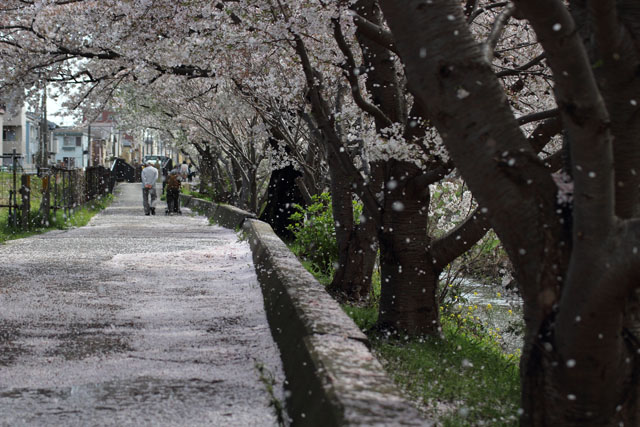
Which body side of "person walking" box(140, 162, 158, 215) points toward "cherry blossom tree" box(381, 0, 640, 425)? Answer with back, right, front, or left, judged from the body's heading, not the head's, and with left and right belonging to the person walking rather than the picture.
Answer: back

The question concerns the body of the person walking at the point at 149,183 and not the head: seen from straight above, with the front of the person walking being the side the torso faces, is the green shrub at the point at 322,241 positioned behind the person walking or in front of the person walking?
behind

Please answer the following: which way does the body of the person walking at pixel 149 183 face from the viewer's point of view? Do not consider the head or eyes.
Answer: away from the camera

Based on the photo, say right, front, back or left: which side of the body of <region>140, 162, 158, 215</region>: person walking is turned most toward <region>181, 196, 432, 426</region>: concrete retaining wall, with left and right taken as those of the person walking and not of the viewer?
back

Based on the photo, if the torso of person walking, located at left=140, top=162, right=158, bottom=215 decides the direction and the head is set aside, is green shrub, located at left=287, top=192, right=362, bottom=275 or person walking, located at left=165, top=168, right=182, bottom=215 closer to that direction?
the person walking

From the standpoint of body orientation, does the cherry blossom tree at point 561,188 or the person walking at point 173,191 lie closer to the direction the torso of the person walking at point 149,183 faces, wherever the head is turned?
the person walking

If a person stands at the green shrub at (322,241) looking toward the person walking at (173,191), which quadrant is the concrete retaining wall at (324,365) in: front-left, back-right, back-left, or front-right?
back-left

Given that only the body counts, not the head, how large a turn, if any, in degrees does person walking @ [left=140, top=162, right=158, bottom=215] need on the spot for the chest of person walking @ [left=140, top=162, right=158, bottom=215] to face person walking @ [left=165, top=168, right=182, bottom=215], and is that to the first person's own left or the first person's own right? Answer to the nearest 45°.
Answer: approximately 45° to the first person's own right

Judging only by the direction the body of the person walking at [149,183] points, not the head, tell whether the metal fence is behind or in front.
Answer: behind

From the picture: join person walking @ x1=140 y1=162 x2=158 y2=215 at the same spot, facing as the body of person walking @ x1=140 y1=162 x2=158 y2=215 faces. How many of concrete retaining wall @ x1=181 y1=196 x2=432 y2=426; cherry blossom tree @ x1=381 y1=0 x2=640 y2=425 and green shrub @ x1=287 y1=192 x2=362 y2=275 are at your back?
3
